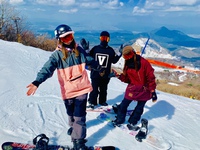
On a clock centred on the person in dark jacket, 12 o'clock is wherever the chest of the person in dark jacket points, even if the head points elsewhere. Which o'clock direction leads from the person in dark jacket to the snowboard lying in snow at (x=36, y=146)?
The snowboard lying in snow is roughly at 1 o'clock from the person in dark jacket.

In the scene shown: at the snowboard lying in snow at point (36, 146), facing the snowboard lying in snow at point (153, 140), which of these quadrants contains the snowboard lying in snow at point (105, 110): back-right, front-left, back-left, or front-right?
front-left

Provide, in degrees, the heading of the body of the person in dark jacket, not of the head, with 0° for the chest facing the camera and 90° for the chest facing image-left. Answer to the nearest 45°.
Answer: approximately 0°

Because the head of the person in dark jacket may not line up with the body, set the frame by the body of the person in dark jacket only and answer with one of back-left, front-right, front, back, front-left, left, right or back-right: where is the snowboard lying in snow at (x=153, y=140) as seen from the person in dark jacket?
front-left

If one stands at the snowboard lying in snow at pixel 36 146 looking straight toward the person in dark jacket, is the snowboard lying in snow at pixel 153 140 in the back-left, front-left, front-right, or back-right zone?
front-right
